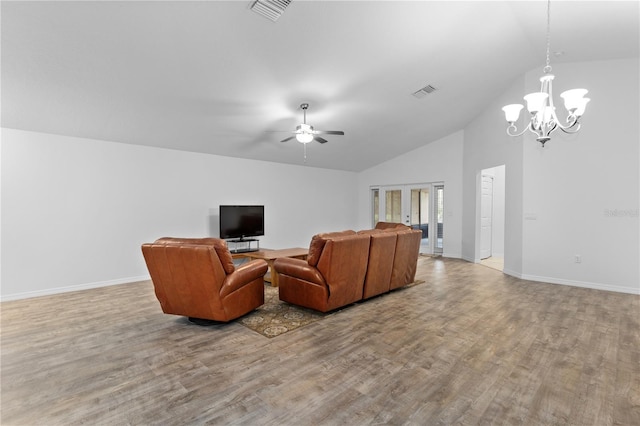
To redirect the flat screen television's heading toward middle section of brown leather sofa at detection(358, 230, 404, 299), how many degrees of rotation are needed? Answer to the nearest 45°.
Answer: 0° — it already faces it

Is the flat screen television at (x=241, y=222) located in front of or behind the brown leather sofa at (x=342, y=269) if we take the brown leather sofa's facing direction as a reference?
in front

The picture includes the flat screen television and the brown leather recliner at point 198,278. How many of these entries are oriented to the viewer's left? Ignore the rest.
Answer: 0

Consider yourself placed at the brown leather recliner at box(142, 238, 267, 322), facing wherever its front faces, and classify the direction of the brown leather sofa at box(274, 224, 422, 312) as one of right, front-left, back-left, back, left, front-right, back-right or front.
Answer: front-right

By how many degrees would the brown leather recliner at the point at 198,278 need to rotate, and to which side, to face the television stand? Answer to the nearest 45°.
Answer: approximately 45° to its left

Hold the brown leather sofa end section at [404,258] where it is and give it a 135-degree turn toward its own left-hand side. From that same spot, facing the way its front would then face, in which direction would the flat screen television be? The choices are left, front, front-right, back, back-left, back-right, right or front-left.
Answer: right

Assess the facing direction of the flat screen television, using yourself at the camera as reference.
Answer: facing the viewer and to the right of the viewer

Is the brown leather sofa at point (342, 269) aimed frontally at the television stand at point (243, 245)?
yes

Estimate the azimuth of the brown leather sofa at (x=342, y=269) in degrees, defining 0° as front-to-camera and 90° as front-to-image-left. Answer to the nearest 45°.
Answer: approximately 135°

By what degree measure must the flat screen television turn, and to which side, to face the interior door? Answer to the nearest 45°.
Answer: approximately 45° to its left

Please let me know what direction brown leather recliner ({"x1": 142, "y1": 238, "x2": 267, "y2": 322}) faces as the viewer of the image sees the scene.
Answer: facing away from the viewer and to the right of the viewer

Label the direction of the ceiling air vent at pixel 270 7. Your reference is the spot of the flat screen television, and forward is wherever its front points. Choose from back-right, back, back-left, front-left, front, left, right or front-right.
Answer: front-right

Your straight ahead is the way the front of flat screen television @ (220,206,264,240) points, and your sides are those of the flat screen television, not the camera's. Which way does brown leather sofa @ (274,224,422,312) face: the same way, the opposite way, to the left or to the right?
the opposite way
